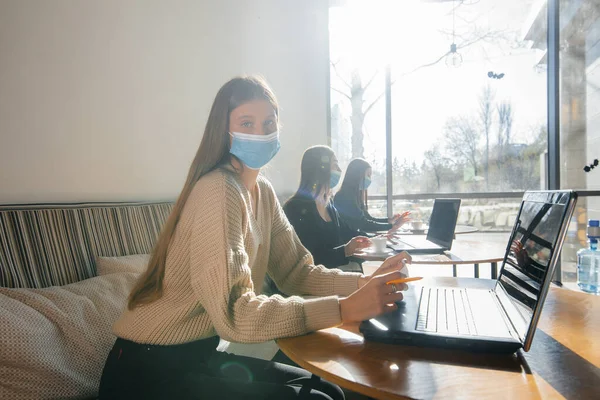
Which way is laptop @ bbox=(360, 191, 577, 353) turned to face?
to the viewer's left

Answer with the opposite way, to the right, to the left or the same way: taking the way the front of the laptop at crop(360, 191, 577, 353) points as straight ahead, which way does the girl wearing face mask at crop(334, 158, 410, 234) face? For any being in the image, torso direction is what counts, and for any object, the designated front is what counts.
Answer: the opposite way

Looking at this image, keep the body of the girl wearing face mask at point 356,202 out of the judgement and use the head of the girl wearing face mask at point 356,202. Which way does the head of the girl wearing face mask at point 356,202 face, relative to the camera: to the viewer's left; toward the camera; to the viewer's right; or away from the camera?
to the viewer's right

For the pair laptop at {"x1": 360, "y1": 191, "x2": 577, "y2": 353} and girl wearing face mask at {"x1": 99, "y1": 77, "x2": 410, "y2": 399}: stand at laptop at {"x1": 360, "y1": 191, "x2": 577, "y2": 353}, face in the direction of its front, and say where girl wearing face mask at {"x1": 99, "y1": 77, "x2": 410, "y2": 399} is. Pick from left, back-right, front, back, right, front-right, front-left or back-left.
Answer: front

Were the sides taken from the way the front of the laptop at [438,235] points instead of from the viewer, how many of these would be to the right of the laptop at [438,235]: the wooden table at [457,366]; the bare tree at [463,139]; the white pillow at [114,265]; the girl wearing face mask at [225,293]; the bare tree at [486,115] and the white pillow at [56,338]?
2

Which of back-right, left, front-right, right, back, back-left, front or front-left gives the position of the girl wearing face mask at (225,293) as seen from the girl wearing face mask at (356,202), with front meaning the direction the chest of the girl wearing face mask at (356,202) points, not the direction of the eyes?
right

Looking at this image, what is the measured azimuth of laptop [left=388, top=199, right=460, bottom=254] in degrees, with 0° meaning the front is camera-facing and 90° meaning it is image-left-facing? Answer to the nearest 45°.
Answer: approximately 90°

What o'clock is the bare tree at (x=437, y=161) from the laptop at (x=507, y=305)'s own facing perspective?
The bare tree is roughly at 3 o'clock from the laptop.

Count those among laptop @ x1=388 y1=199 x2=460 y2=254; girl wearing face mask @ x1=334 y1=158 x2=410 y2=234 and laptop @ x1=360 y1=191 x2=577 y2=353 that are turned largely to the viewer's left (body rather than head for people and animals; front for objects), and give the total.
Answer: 2

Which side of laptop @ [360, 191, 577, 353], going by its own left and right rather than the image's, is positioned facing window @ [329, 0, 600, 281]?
right

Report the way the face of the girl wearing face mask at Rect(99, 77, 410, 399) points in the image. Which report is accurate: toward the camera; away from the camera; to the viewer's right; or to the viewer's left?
toward the camera

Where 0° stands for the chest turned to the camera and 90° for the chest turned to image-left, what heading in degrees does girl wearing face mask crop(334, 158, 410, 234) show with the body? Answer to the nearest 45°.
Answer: approximately 270°

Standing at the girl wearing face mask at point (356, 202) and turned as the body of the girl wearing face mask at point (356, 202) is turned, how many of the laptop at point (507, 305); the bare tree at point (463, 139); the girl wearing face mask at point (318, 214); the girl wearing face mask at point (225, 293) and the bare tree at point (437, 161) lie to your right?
3

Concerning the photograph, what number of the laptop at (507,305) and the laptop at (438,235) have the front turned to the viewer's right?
0
